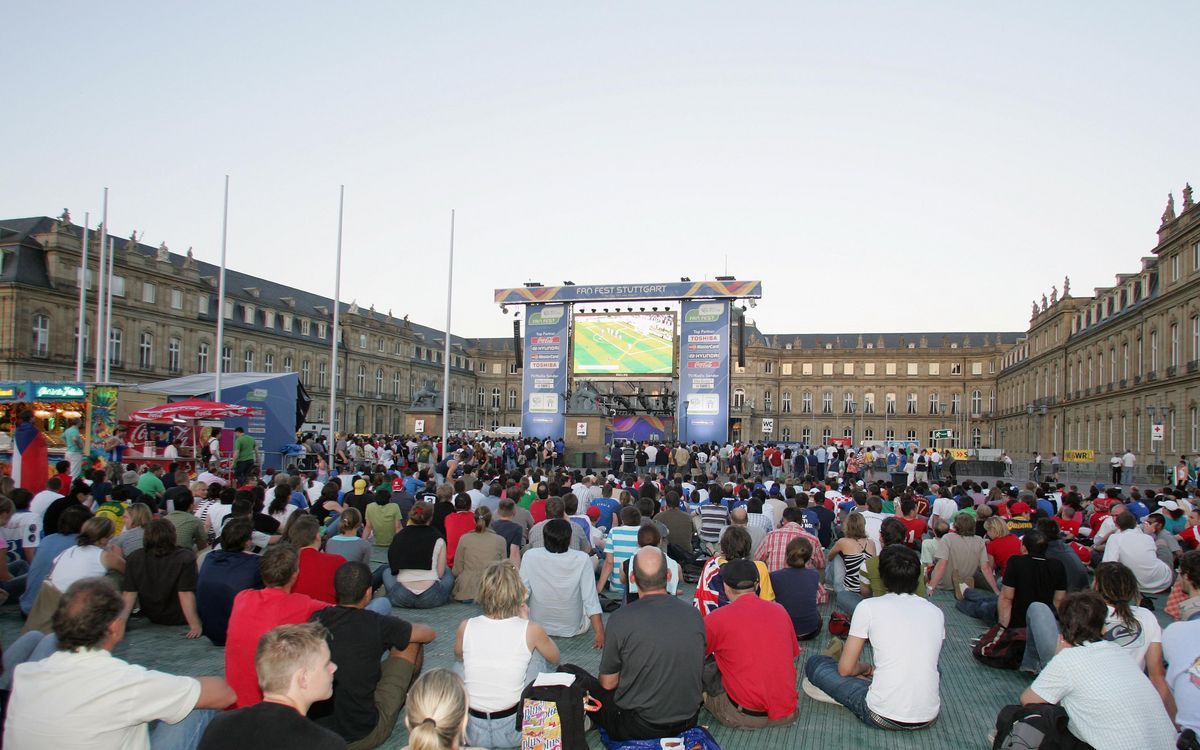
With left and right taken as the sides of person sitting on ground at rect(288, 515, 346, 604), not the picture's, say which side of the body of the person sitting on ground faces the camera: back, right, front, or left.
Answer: back

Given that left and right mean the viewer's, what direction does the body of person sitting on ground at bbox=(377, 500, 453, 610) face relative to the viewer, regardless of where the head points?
facing away from the viewer

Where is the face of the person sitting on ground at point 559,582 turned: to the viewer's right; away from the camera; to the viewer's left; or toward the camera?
away from the camera

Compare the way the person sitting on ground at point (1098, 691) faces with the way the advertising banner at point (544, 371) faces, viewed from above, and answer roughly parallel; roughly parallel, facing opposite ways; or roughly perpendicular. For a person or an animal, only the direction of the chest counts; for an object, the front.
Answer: roughly parallel, facing opposite ways

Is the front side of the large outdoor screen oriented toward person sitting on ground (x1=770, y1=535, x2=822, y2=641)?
yes

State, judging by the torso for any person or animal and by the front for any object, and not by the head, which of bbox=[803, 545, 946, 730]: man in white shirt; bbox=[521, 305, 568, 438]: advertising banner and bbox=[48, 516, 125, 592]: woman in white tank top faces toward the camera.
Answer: the advertising banner

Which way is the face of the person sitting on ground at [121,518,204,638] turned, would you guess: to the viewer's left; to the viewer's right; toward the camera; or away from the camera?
away from the camera

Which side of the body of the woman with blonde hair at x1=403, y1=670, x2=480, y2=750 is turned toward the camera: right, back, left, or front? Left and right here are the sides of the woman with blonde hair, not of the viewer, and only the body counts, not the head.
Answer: back

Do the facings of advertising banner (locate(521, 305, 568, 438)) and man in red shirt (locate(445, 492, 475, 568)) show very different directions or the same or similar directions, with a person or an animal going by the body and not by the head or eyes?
very different directions

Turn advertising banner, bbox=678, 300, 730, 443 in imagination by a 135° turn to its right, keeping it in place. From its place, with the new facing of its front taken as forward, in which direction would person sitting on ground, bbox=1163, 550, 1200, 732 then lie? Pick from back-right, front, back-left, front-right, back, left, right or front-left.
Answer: back-left

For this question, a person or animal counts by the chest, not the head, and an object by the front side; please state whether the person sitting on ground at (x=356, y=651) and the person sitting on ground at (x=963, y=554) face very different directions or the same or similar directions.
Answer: same or similar directions

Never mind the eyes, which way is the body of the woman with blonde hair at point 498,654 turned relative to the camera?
away from the camera

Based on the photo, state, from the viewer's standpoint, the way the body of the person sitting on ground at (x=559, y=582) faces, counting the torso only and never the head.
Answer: away from the camera

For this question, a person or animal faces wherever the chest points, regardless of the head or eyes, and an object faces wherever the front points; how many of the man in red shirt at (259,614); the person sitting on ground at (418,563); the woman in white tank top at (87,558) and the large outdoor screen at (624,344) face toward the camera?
1

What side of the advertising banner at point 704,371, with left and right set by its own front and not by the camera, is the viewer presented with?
front

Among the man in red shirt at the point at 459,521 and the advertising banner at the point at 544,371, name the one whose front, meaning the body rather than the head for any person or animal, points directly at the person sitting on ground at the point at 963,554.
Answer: the advertising banner
